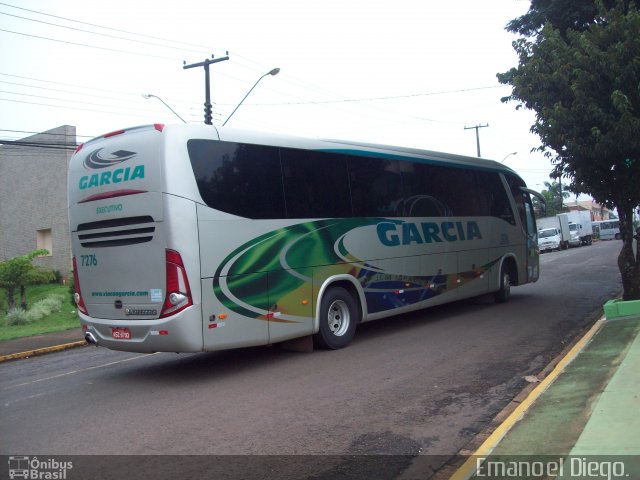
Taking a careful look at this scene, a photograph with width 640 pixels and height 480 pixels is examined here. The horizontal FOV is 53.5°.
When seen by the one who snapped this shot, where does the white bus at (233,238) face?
facing away from the viewer and to the right of the viewer

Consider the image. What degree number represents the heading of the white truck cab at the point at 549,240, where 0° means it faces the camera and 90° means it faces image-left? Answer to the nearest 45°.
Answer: approximately 45°

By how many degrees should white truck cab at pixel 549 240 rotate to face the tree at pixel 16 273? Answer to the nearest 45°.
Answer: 0° — it already faces it

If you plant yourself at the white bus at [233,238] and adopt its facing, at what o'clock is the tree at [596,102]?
The tree is roughly at 1 o'clock from the white bus.

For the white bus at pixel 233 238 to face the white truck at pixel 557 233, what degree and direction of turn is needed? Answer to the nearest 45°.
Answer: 0° — it already faces it

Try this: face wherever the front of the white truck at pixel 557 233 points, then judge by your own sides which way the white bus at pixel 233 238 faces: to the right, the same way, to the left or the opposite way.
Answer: the opposite way
